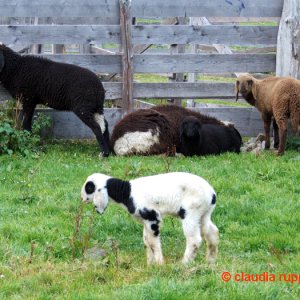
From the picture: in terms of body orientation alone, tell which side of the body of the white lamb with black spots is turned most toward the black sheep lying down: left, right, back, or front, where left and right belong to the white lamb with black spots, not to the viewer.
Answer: right

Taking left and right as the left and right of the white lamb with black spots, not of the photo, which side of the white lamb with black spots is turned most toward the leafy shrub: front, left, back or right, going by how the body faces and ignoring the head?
right

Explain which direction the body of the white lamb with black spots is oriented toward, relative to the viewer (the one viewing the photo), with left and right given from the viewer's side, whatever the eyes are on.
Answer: facing to the left of the viewer

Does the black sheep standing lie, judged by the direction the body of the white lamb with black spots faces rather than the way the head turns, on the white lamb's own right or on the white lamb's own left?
on the white lamb's own right

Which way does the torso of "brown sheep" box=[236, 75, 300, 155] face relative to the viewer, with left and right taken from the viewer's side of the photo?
facing away from the viewer and to the left of the viewer

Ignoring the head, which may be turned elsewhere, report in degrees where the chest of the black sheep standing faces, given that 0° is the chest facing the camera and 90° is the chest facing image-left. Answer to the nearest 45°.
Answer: approximately 90°

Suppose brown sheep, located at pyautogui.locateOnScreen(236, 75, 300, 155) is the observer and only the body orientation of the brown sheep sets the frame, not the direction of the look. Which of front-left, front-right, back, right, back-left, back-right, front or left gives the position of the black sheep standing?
front-left

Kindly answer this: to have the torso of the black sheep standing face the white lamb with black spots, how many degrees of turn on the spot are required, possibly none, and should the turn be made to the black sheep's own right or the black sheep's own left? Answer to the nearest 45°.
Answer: approximately 90° to the black sheep's own left

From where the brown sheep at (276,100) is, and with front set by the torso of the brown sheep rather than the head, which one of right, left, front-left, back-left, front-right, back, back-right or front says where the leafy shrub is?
front-left

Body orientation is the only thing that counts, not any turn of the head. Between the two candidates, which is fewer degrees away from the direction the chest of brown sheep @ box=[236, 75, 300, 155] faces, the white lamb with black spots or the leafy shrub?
the leafy shrub
